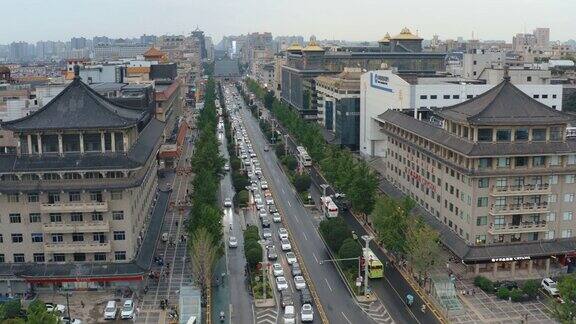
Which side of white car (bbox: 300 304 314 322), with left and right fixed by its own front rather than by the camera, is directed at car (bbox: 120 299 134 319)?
right

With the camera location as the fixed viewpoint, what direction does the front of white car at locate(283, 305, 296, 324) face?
facing the viewer

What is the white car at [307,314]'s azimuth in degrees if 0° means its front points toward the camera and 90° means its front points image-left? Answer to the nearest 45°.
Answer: approximately 0°

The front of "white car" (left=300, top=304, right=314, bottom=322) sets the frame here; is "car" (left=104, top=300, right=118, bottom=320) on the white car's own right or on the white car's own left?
on the white car's own right

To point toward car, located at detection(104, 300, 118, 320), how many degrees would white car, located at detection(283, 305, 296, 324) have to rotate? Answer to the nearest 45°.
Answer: approximately 90° to its right

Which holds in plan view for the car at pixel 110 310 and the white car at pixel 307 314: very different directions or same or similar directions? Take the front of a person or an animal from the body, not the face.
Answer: same or similar directions

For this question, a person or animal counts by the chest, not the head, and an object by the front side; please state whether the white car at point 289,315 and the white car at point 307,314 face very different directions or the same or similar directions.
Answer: same or similar directions

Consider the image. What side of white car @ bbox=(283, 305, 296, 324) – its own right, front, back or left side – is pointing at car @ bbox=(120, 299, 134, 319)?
right

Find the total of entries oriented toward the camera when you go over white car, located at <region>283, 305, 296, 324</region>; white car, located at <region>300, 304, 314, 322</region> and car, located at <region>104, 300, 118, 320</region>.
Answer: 3
